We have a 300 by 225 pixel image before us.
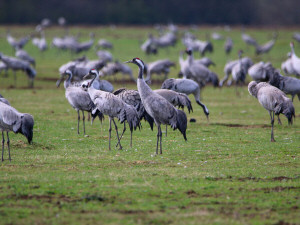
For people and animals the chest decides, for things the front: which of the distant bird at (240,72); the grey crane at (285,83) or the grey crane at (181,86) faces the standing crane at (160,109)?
the distant bird

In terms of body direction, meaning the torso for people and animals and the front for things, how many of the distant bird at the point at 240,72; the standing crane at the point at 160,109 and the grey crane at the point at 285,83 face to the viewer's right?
1

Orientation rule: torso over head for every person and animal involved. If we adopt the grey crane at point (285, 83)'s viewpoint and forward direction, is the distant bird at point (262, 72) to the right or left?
on its left

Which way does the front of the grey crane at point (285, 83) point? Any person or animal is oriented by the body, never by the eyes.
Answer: to the viewer's right

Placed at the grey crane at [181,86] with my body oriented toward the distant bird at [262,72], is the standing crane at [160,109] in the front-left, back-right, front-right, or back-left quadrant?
back-right

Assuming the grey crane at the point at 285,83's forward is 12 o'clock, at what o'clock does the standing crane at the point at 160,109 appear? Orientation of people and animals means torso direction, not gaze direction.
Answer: The standing crane is roughly at 4 o'clock from the grey crane.

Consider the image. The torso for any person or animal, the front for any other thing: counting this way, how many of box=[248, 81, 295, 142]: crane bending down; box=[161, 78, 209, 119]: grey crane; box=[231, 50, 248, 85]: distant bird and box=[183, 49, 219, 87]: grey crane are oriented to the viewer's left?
2

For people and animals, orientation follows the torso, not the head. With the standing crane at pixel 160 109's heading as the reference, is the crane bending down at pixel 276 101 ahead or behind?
behind

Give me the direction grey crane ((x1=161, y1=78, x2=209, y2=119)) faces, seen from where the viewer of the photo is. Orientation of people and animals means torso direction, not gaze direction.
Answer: facing to the right of the viewer

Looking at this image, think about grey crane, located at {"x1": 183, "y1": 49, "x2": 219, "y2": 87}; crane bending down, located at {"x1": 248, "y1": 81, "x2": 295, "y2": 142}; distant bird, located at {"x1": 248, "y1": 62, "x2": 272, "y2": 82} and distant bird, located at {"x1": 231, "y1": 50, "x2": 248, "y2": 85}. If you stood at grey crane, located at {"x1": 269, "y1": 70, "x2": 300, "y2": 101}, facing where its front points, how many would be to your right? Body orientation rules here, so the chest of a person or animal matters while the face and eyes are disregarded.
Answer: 1

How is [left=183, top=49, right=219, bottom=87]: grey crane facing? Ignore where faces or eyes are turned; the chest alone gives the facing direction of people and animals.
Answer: to the viewer's left
